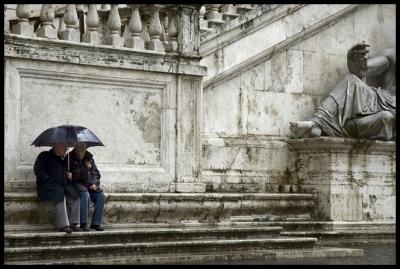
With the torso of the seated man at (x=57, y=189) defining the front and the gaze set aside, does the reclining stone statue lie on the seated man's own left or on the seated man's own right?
on the seated man's own left

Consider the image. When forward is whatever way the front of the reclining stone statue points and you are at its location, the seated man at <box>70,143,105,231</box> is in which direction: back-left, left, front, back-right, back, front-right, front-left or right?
front

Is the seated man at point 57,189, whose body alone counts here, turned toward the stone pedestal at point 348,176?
no

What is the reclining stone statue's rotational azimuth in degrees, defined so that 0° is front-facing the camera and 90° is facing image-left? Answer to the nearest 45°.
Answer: approximately 45°

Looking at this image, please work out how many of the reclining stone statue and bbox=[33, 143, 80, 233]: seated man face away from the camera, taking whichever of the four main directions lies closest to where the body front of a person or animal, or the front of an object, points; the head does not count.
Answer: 0

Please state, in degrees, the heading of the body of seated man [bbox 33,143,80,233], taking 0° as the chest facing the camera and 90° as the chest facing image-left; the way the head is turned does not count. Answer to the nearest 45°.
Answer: approximately 315°

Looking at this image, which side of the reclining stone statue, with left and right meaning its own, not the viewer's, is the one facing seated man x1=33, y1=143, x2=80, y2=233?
front
